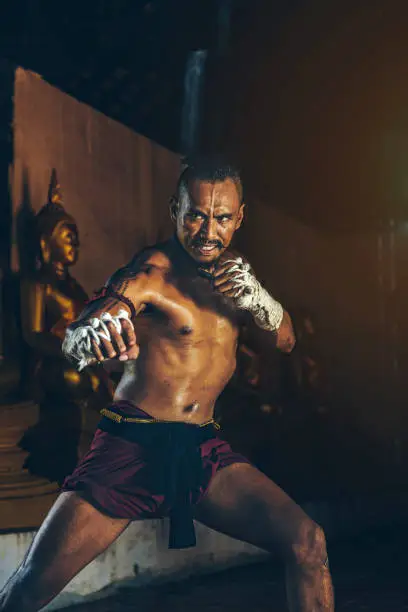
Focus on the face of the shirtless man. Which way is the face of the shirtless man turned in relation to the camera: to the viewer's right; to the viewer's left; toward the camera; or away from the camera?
toward the camera

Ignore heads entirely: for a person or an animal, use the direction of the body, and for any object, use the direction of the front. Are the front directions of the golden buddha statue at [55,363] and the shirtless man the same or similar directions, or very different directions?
same or similar directions

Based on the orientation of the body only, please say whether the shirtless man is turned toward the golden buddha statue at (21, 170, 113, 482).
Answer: no

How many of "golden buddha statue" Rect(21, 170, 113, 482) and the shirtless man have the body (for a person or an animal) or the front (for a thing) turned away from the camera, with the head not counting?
0

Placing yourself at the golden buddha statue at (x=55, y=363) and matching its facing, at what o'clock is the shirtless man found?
The shirtless man is roughly at 1 o'clock from the golden buddha statue.

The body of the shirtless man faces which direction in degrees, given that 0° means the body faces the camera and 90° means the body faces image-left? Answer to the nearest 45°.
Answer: approximately 315°
